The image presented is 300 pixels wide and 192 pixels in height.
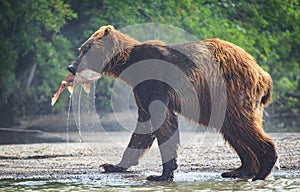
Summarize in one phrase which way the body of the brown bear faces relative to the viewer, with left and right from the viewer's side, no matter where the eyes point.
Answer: facing to the left of the viewer
